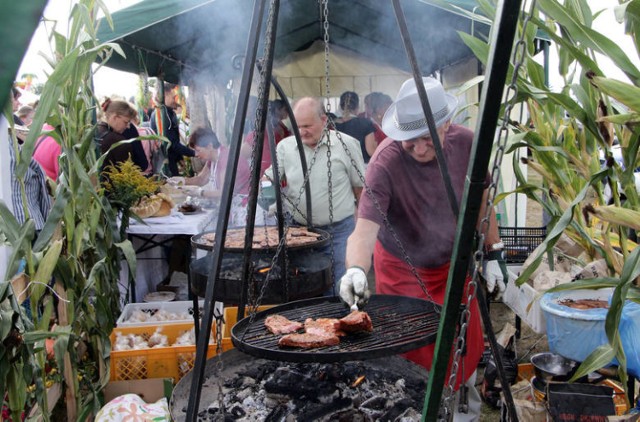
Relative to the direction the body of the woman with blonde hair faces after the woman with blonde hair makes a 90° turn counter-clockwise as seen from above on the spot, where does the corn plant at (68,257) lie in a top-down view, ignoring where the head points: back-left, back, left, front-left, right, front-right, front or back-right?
back

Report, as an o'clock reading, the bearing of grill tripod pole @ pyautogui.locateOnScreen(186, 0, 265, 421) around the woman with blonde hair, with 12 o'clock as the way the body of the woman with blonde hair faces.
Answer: The grill tripod pole is roughly at 3 o'clock from the woman with blonde hair.

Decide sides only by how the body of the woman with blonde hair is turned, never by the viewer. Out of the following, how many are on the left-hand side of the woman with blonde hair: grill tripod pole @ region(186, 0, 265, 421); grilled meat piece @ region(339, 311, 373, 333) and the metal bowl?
0

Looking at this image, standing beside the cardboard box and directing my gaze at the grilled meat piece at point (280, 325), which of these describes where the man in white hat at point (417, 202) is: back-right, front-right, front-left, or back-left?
front-left

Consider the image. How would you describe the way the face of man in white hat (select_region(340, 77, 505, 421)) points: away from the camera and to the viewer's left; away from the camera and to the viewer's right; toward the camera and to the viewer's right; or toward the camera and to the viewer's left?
toward the camera and to the viewer's left

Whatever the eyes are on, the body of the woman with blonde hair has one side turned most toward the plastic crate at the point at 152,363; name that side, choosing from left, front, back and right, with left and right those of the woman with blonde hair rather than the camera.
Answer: right

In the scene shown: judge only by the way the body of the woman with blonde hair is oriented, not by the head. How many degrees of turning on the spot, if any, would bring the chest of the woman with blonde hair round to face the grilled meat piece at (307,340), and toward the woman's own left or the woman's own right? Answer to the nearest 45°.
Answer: approximately 90° to the woman's own right

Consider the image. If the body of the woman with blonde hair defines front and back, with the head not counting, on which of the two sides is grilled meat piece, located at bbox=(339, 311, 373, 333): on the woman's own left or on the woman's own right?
on the woman's own right

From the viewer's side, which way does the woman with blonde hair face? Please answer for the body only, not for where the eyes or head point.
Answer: to the viewer's right

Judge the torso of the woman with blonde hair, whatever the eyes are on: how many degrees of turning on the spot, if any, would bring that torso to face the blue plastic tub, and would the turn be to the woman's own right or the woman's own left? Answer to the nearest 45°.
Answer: approximately 45° to the woman's own right

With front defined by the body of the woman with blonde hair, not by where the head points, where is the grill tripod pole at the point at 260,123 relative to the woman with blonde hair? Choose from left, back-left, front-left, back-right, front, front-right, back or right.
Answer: right

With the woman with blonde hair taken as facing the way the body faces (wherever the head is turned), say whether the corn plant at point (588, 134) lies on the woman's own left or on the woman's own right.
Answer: on the woman's own right

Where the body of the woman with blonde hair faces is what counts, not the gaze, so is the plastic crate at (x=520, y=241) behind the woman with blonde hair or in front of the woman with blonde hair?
in front

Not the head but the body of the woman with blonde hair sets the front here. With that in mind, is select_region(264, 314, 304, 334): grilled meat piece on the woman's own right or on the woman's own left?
on the woman's own right

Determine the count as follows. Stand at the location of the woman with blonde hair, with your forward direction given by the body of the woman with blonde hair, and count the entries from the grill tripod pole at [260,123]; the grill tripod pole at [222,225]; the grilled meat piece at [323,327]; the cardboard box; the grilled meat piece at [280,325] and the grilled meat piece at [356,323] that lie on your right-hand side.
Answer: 6

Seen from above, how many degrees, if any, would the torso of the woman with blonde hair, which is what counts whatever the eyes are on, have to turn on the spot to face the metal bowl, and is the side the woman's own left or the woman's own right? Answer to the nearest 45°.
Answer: approximately 45° to the woman's own right
